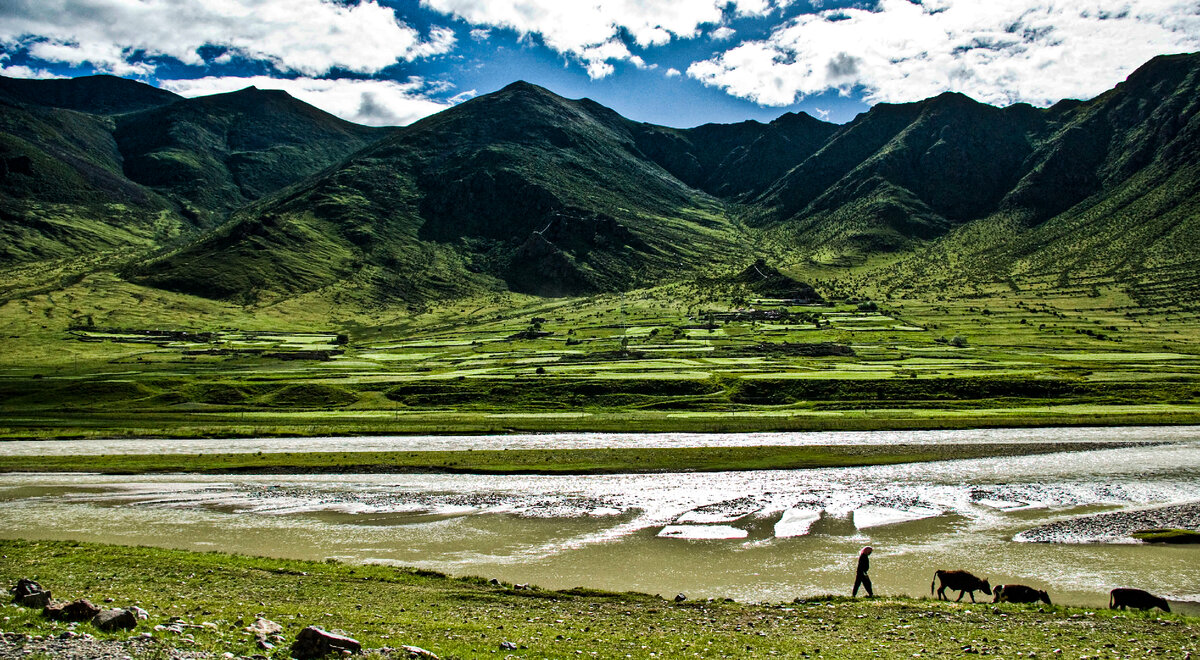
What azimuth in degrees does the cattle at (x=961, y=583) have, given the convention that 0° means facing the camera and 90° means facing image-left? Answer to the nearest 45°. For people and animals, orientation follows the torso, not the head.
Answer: approximately 270°

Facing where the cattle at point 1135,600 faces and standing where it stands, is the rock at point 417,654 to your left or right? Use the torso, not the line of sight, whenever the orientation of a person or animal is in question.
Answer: on your right

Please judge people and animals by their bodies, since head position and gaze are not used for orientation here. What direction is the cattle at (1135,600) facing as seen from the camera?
to the viewer's right

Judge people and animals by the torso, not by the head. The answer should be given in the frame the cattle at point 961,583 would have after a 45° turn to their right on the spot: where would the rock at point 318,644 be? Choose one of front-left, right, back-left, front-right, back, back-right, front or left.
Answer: right

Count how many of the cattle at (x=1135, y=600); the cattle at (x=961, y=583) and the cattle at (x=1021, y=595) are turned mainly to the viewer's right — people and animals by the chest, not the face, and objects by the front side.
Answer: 3

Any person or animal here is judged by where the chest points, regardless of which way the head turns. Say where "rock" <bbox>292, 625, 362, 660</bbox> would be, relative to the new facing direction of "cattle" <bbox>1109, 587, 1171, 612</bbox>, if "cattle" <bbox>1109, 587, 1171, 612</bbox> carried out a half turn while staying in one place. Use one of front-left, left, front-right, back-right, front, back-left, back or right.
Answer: front-left

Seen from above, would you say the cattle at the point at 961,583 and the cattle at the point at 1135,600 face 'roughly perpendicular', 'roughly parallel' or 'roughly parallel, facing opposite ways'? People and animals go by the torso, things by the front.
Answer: roughly parallel

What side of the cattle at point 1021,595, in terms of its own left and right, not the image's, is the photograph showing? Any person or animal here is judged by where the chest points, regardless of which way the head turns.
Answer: right

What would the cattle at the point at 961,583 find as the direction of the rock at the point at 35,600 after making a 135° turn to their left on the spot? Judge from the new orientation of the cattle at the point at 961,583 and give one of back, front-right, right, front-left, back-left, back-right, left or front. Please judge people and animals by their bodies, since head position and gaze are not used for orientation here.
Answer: left

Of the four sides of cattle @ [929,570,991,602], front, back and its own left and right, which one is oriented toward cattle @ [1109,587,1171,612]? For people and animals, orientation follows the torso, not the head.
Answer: front

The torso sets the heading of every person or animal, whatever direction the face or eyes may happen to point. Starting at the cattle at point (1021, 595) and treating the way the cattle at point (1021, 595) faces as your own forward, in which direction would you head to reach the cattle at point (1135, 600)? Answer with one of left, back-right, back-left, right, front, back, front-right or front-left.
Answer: front

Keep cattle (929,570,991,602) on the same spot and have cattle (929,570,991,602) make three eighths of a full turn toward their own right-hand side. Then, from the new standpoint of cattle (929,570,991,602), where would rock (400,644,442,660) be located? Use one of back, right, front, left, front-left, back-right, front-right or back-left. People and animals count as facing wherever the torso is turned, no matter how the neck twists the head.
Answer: front

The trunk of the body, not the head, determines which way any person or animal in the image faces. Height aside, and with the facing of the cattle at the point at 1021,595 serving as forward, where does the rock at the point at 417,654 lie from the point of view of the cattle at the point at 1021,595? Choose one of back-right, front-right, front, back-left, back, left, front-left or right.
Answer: back-right

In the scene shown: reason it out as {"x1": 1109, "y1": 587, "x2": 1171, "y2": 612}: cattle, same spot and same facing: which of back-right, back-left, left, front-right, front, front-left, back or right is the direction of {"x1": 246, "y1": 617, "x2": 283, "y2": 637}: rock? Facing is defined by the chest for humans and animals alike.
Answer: back-right

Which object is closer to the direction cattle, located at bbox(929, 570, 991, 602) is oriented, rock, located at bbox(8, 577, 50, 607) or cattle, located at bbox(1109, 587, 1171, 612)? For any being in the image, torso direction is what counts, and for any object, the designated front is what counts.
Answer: the cattle
